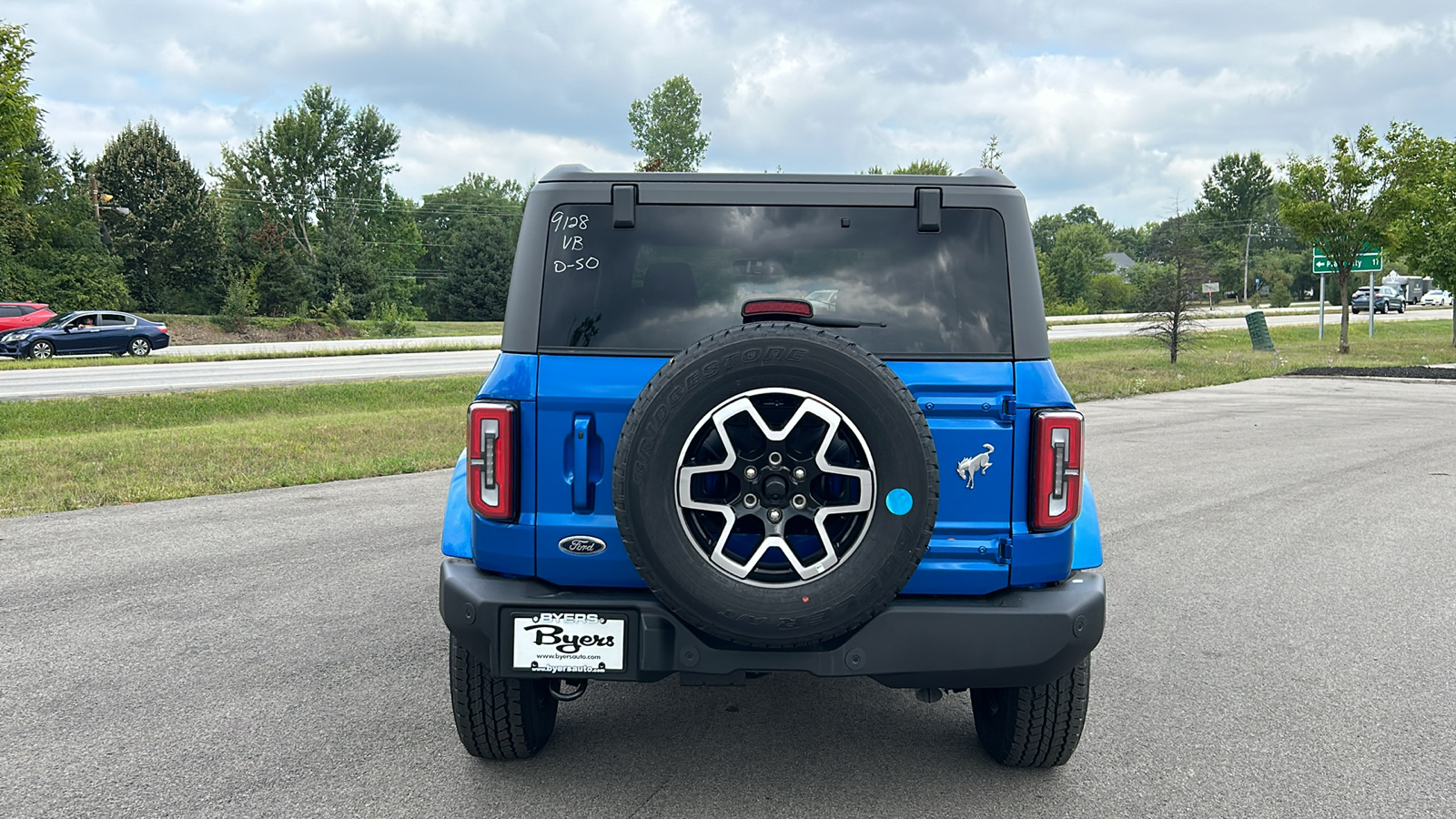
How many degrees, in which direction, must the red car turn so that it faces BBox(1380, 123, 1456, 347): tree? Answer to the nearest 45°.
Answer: approximately 135° to its left

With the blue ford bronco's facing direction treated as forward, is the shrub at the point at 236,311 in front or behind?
in front

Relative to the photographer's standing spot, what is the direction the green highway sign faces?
facing the viewer

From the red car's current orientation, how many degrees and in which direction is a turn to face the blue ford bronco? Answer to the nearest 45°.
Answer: approximately 90° to its left

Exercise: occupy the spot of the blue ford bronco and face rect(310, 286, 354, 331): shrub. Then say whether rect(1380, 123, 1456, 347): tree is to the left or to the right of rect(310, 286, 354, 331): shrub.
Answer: right

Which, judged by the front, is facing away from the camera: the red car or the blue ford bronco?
the blue ford bronco

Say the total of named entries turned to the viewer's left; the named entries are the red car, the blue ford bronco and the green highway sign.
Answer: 1

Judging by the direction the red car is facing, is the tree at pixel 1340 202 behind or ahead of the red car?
behind

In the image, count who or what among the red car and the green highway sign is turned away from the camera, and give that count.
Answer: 0

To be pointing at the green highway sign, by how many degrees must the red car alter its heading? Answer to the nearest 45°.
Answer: approximately 135° to its left

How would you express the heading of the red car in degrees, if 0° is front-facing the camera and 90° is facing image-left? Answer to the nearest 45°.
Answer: approximately 90°

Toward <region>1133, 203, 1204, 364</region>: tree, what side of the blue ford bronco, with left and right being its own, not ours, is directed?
front

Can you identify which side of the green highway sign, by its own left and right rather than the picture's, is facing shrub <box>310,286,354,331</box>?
right

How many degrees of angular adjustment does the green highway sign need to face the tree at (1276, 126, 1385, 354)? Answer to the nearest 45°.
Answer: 0° — it already faces it

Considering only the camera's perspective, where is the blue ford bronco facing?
facing away from the viewer
